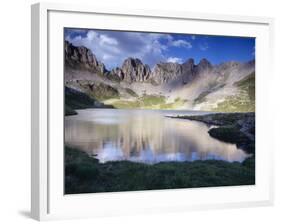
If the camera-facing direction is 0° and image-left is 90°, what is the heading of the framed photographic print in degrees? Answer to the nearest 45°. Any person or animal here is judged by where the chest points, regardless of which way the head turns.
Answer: approximately 315°
